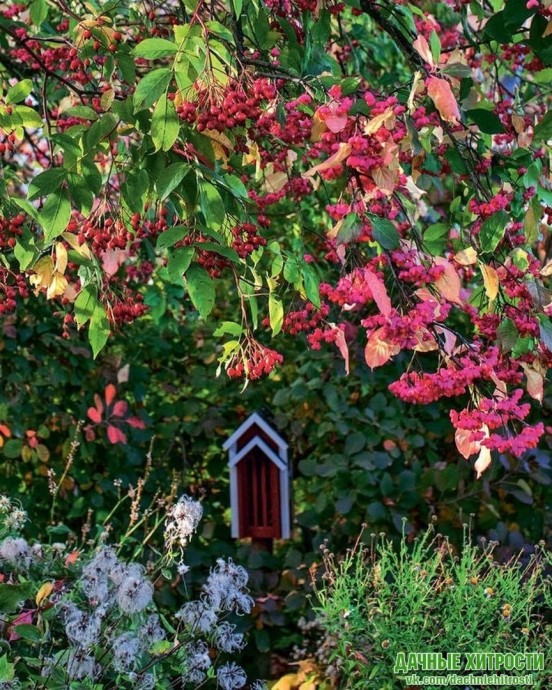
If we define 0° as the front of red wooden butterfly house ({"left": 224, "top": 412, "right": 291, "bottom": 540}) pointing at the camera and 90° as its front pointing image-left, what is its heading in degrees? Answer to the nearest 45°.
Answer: approximately 0°

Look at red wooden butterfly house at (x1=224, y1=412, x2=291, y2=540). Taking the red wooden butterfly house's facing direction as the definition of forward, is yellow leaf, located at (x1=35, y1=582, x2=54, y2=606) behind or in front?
in front

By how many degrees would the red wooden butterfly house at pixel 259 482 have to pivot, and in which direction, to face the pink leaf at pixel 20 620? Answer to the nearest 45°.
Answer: approximately 45° to its right

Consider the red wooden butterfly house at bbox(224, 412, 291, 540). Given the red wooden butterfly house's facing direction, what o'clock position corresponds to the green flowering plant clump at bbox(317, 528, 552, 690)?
The green flowering plant clump is roughly at 11 o'clock from the red wooden butterfly house.
